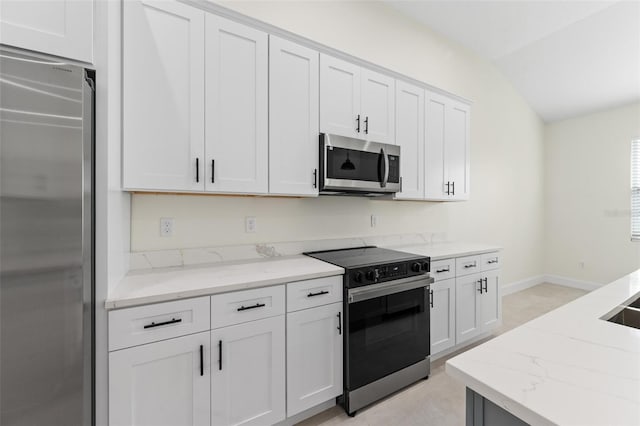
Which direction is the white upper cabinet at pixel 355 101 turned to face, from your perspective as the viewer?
facing the viewer and to the right of the viewer

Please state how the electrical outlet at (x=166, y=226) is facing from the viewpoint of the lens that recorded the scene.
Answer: facing the viewer

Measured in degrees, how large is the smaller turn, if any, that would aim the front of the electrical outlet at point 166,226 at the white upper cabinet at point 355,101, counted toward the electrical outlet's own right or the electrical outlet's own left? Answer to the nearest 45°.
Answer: approximately 90° to the electrical outlet's own left

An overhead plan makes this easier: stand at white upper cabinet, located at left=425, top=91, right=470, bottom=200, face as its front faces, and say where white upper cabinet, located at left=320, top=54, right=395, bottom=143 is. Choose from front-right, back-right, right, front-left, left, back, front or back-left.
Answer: right

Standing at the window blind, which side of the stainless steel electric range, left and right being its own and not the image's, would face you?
left

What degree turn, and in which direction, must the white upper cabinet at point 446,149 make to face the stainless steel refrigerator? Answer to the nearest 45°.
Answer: approximately 90° to its right

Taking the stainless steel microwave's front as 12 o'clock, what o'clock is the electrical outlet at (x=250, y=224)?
The electrical outlet is roughly at 4 o'clock from the stainless steel microwave.

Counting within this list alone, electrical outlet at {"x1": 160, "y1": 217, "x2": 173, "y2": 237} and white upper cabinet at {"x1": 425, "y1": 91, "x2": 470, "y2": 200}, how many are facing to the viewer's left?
0
